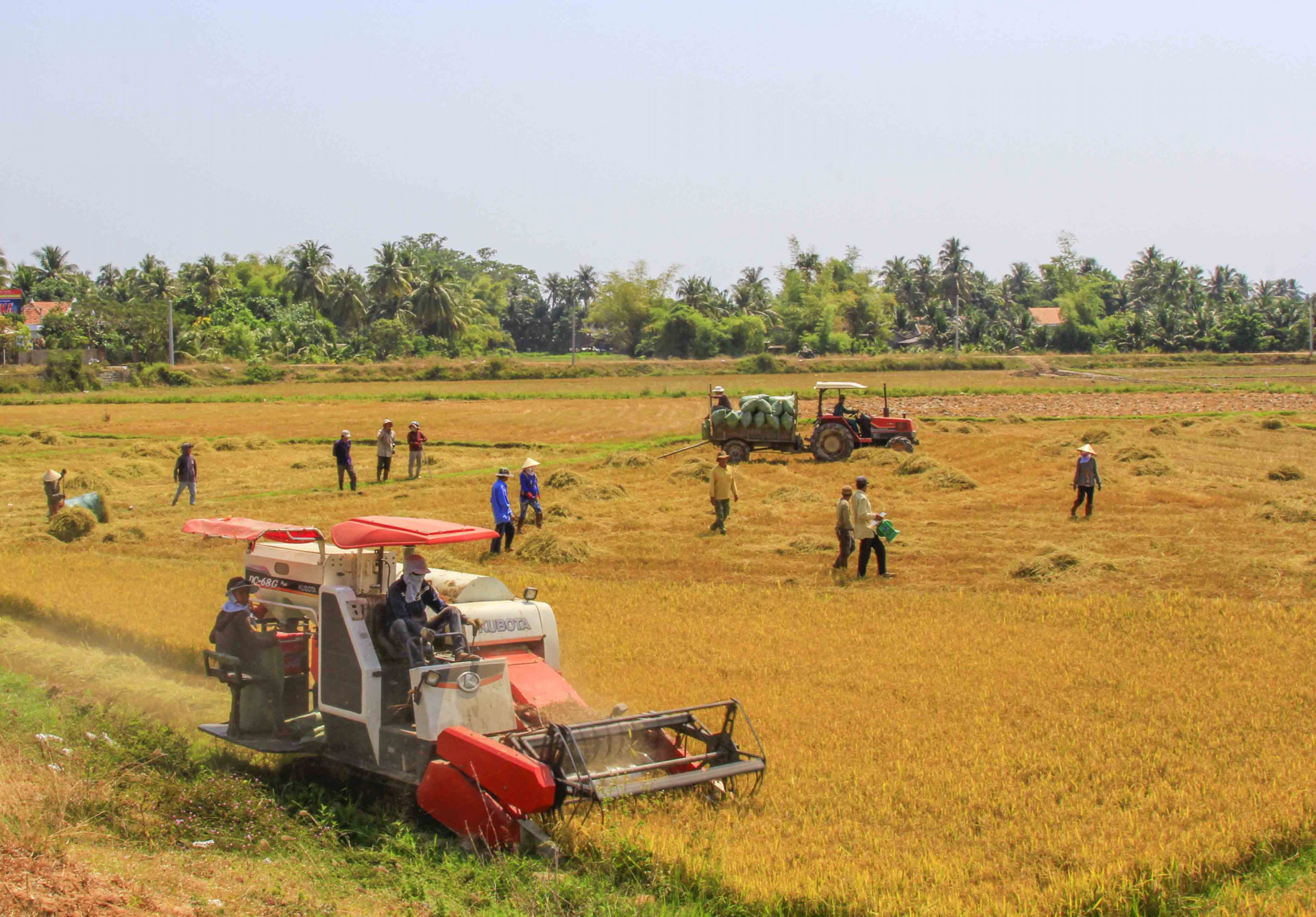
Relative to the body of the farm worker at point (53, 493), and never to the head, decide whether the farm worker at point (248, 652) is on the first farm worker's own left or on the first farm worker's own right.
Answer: on the first farm worker's own right

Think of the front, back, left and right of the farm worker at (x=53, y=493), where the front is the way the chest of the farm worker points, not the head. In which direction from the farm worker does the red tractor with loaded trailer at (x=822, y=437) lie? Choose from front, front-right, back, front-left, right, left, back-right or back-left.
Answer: front

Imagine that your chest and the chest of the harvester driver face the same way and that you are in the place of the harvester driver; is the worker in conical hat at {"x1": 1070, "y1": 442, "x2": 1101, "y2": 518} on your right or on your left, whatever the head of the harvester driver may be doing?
on your left

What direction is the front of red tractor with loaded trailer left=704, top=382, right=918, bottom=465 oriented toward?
to the viewer's right

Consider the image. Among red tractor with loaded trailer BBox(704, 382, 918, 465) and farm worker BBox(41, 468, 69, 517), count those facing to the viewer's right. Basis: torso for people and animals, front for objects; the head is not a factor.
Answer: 2

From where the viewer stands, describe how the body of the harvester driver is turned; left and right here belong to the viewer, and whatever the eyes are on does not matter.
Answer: facing the viewer and to the right of the viewer

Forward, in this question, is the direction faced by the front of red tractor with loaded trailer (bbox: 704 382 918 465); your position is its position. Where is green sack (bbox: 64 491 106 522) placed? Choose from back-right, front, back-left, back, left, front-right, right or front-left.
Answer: back-right

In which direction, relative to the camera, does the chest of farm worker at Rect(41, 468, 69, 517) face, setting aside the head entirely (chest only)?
to the viewer's right

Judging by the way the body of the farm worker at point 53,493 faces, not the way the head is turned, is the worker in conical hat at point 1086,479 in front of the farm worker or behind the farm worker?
in front

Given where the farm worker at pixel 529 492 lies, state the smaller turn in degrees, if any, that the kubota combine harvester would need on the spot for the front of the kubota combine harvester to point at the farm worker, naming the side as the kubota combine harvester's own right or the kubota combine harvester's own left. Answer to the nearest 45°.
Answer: approximately 135° to the kubota combine harvester's own left
